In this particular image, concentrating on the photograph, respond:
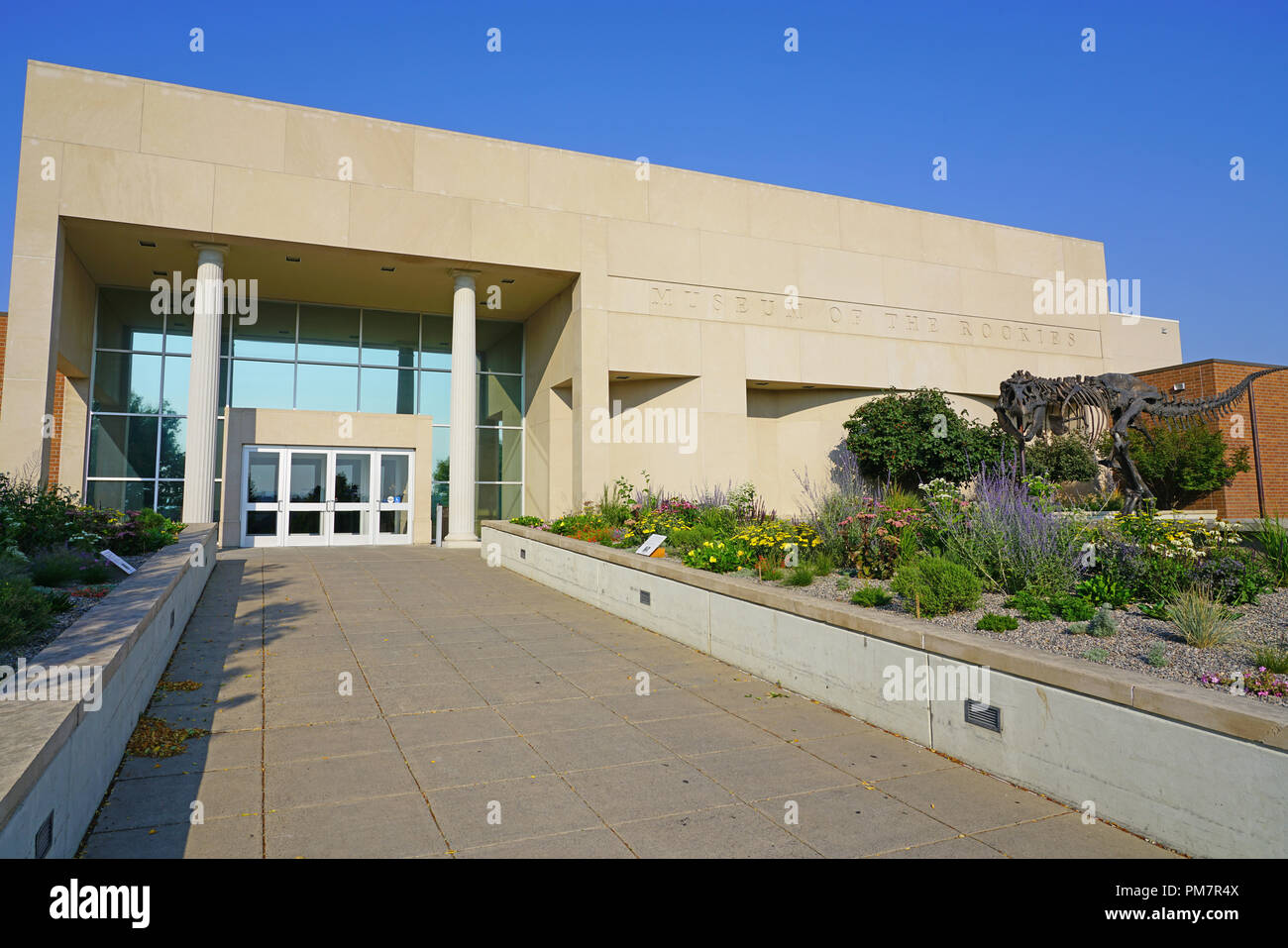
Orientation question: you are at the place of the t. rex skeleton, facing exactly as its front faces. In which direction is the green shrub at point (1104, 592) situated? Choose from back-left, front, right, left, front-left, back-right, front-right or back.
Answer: front-left

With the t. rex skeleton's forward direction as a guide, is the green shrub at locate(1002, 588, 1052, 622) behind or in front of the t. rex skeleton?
in front

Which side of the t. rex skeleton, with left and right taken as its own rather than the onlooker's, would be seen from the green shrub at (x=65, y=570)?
front

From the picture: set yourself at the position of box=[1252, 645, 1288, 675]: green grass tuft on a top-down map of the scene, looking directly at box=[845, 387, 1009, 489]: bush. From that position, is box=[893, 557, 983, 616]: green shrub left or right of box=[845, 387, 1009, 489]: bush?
left

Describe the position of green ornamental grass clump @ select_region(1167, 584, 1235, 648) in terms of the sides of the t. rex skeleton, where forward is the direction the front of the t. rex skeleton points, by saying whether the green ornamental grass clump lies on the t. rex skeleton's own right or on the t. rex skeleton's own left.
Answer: on the t. rex skeleton's own left

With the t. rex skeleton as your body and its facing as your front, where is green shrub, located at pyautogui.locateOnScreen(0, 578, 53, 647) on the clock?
The green shrub is roughly at 11 o'clock from the t. rex skeleton.

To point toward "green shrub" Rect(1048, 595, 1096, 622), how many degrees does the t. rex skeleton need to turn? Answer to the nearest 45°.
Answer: approximately 45° to its left

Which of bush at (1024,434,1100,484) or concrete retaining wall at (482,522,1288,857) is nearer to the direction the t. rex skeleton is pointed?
the concrete retaining wall

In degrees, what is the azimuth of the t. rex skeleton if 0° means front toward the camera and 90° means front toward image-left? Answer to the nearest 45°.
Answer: approximately 45°

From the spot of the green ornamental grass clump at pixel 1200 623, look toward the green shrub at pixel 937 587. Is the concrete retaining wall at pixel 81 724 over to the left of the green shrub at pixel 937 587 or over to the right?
left

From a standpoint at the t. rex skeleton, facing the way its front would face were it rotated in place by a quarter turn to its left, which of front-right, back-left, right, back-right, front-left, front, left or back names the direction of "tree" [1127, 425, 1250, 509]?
back-left
